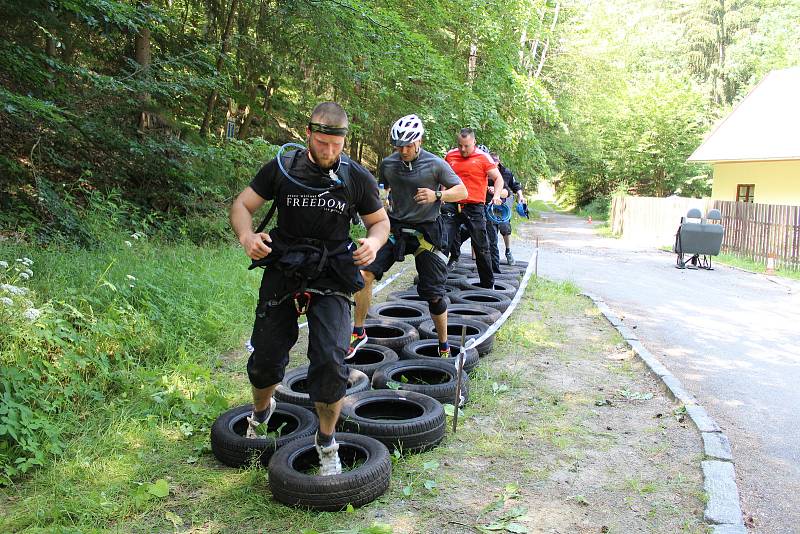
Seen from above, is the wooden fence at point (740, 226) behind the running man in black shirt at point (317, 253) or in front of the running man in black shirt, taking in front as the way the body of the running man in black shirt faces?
behind

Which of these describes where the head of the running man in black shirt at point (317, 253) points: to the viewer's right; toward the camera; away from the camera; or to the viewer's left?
toward the camera

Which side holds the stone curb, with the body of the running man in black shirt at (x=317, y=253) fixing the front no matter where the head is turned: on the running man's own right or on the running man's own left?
on the running man's own left

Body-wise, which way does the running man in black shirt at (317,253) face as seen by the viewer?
toward the camera

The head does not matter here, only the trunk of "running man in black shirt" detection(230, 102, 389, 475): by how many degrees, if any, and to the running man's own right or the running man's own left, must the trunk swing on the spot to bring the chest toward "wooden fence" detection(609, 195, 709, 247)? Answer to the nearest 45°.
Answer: approximately 135° to the running man's own left

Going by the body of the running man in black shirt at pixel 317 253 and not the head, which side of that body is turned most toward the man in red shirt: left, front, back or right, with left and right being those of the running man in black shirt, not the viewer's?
back
